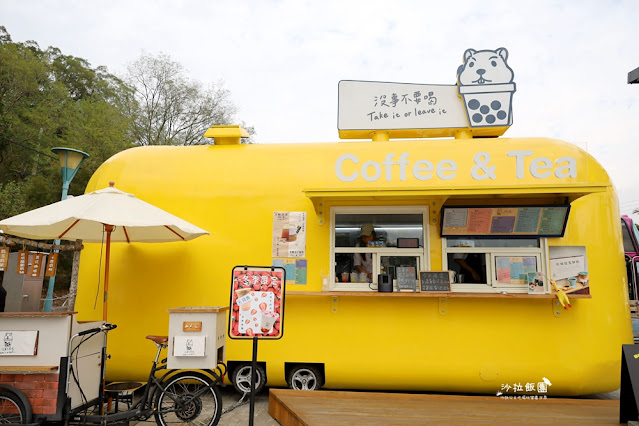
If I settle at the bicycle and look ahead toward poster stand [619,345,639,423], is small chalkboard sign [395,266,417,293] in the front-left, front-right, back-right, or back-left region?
front-left

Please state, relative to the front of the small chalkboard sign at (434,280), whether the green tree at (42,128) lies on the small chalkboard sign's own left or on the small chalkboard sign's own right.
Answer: on the small chalkboard sign's own right

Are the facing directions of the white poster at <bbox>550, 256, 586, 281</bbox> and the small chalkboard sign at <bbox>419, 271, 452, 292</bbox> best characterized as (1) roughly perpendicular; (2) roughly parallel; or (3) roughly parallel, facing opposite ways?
roughly parallel

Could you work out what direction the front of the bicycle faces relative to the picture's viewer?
facing to the left of the viewer

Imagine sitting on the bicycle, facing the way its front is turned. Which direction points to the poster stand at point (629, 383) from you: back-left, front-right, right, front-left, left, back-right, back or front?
back-left

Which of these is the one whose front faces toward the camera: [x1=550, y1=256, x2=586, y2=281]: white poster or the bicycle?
the white poster

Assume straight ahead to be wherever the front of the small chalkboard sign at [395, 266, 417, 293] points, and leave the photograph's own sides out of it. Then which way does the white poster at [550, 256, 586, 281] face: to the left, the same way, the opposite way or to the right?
the same way

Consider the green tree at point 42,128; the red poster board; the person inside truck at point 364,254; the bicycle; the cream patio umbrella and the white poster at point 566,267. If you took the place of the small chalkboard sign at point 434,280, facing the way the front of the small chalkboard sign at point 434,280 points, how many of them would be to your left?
1

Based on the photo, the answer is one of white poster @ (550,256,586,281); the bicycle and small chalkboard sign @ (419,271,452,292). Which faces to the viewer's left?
the bicycle

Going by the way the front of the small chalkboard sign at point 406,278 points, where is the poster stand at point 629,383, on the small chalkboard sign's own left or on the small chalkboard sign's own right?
on the small chalkboard sign's own left

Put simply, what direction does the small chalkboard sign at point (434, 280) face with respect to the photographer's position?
facing the viewer

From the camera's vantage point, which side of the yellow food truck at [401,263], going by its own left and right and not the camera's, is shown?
right

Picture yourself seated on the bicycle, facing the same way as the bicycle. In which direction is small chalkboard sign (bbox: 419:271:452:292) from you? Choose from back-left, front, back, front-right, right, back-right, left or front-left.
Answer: back
